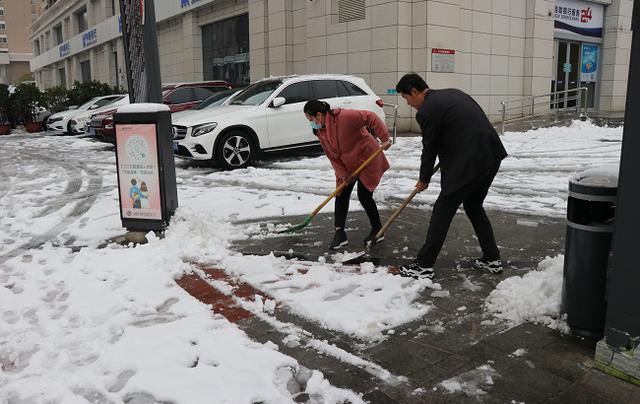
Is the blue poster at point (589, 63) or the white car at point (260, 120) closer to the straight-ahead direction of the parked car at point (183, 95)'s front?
the white car

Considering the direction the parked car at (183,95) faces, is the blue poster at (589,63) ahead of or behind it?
behind

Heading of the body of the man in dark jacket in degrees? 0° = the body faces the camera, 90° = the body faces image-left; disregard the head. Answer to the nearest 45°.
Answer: approximately 90°

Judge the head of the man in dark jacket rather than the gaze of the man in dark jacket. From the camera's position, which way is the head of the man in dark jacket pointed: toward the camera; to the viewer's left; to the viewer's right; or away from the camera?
to the viewer's left

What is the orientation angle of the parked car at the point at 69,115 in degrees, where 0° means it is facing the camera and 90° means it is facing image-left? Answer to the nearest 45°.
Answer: approximately 45°

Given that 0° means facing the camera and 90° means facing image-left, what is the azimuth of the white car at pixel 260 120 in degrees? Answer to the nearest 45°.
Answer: approximately 45°

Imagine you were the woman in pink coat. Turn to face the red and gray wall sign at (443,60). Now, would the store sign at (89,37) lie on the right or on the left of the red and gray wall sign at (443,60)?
left

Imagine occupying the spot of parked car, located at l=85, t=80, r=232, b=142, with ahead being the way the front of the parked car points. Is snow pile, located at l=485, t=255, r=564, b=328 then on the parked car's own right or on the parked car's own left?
on the parked car's own left
